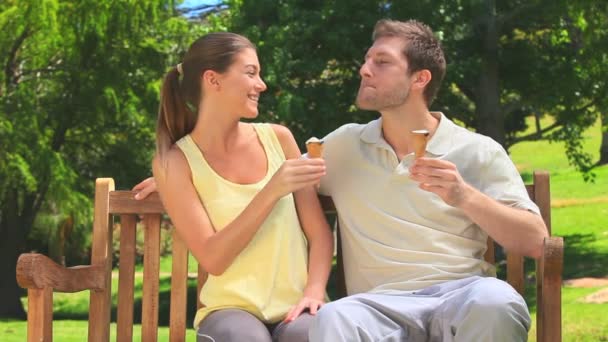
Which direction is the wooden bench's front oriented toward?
toward the camera

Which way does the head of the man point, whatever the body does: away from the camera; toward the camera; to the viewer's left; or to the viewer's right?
to the viewer's left

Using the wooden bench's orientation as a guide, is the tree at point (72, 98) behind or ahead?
behind

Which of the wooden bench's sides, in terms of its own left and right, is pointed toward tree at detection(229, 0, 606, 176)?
back

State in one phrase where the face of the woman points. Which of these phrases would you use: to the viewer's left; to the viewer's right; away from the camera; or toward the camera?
to the viewer's right
